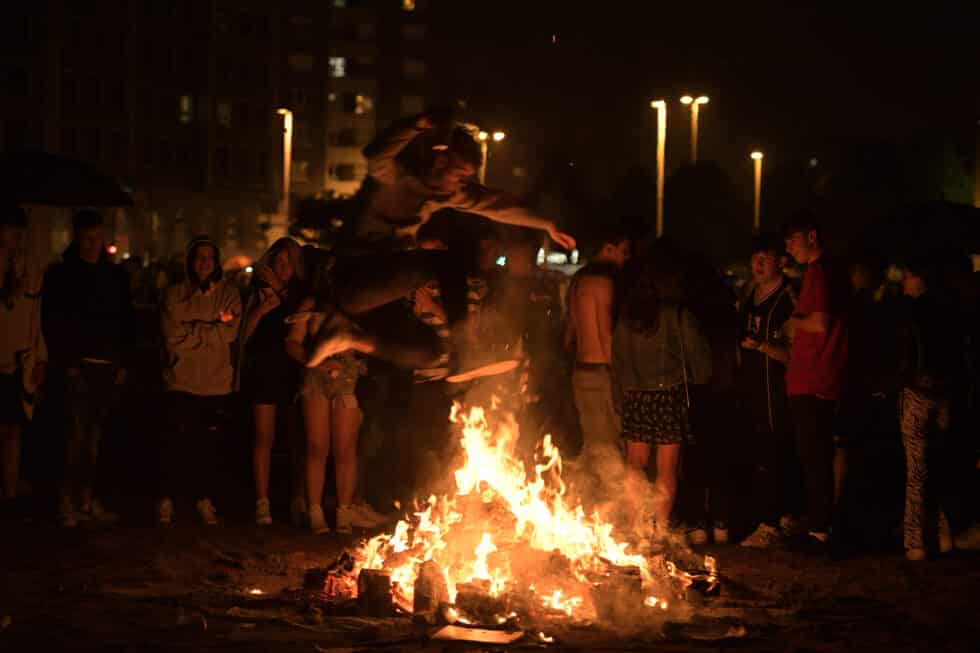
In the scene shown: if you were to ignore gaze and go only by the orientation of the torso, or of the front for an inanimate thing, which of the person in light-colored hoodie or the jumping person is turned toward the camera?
the person in light-colored hoodie

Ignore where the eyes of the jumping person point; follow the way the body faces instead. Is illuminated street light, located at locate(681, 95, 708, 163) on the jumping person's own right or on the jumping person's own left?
on the jumping person's own left

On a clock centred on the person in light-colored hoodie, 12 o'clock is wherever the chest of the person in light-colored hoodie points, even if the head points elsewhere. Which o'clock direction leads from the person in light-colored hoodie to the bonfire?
The bonfire is roughly at 11 o'clock from the person in light-colored hoodie.

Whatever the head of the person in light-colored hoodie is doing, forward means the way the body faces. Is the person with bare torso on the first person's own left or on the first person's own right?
on the first person's own left

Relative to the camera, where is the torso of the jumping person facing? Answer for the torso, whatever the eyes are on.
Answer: to the viewer's right

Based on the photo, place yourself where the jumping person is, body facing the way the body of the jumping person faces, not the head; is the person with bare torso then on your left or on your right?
on your left

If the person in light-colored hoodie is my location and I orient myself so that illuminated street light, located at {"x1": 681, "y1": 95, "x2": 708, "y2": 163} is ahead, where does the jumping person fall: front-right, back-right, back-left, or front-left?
back-right

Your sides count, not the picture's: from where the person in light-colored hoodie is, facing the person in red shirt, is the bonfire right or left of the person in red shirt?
right

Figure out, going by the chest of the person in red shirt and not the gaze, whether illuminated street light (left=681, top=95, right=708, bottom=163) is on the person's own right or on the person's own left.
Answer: on the person's own right

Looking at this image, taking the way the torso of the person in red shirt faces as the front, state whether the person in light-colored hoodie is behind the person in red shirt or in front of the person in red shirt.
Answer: in front

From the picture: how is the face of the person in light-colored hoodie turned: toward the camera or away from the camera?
toward the camera

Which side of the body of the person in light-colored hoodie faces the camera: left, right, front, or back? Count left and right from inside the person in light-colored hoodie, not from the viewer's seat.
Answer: front

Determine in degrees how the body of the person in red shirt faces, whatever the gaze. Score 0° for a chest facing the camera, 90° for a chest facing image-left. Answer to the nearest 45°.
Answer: approximately 90°
